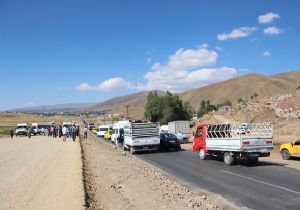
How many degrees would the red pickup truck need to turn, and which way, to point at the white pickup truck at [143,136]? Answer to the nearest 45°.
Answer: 0° — it already faces it

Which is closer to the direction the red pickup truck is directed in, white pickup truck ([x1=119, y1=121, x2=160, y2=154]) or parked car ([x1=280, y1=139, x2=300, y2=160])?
the white pickup truck

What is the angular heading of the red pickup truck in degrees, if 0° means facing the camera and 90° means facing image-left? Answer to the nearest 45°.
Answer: approximately 135°

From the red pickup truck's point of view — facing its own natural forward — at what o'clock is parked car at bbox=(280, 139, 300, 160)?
The parked car is roughly at 4 o'clock from the red pickup truck.

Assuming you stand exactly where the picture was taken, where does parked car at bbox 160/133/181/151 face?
facing away from the viewer and to the left of the viewer

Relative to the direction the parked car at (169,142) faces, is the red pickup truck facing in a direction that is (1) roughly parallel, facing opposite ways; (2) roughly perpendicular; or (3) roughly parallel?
roughly parallel

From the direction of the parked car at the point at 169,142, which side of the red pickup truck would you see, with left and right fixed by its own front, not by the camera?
front

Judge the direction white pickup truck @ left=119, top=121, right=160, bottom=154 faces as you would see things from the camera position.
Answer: facing away from the viewer and to the left of the viewer

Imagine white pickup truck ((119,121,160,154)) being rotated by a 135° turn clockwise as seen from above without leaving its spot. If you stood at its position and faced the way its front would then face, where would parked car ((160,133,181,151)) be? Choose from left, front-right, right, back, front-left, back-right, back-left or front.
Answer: front-left

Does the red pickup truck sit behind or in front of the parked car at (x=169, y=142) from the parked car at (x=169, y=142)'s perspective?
behind
